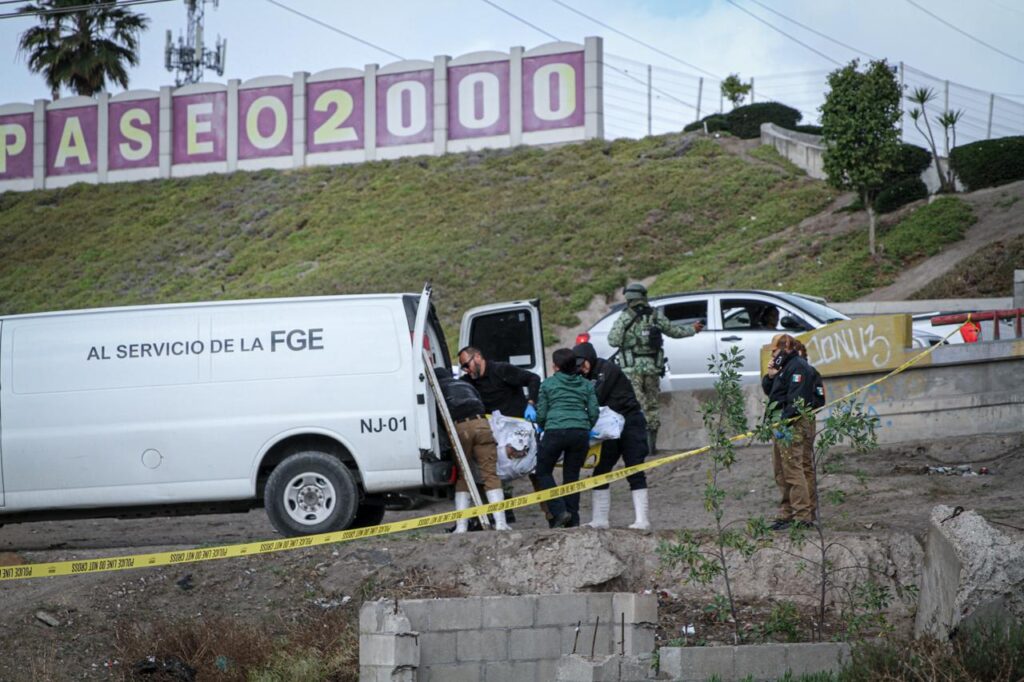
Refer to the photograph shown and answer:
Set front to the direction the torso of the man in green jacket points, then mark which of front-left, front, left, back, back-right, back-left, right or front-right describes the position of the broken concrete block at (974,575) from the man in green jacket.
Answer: back-right

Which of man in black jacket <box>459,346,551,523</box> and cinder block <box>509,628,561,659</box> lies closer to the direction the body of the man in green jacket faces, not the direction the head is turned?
the man in black jacket

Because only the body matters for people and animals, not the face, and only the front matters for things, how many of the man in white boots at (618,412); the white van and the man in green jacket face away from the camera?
1

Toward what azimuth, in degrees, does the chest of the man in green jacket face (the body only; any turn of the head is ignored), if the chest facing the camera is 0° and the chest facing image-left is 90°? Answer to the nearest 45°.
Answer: approximately 180°

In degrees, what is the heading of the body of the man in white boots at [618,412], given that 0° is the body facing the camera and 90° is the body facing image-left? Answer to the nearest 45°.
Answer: approximately 90°

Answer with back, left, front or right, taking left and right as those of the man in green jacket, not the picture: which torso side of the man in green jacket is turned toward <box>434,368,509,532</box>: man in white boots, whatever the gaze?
left

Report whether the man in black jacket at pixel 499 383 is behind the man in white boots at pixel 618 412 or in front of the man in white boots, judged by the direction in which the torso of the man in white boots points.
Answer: in front

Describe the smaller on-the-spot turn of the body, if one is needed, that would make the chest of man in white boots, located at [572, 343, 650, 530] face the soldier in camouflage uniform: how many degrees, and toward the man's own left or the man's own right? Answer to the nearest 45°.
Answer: approximately 90° to the man's own right

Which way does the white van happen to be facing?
to the viewer's left

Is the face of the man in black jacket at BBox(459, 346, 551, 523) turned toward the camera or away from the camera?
toward the camera

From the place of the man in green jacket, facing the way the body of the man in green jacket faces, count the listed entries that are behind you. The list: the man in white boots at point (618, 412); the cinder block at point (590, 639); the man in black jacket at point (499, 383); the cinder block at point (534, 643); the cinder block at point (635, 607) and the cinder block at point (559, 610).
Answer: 4

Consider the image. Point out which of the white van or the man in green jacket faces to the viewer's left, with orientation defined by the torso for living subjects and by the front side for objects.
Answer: the white van

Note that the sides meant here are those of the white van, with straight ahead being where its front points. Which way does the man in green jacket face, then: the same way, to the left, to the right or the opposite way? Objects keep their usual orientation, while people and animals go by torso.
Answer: to the right

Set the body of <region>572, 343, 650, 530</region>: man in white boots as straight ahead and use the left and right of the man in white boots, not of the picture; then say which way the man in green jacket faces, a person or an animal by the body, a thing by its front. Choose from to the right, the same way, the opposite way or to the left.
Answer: to the right

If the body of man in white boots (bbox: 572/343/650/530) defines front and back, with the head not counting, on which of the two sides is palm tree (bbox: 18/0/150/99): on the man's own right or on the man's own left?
on the man's own right

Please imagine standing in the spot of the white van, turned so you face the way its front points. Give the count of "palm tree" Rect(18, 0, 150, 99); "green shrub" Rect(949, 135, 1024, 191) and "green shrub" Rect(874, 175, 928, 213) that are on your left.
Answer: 0
